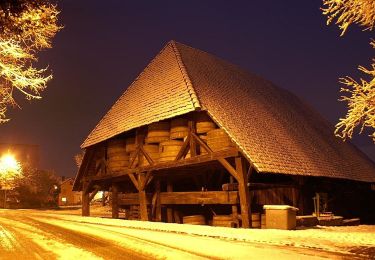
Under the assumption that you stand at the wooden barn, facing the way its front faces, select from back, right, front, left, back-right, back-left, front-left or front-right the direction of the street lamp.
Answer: right

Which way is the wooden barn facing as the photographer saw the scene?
facing the viewer and to the left of the viewer
